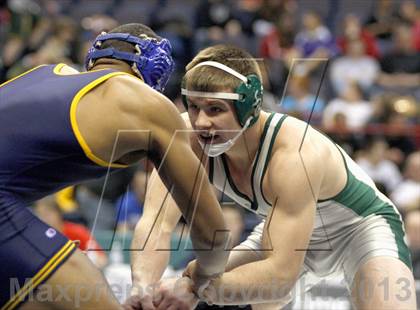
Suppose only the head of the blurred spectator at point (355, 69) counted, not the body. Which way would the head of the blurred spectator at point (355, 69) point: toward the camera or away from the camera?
toward the camera

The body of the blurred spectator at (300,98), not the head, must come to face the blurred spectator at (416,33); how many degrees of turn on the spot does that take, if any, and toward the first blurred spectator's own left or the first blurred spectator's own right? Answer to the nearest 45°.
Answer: approximately 135° to the first blurred spectator's own left

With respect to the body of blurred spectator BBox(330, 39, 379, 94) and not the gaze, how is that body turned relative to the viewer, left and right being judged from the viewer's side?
facing the viewer

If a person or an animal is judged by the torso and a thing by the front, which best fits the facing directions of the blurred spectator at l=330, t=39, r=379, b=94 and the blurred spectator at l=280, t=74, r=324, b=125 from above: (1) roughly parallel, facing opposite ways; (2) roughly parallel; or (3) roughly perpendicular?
roughly parallel

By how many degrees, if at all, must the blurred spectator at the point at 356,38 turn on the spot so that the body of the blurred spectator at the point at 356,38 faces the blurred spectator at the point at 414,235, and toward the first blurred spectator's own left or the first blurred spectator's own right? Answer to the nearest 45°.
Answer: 0° — they already face them

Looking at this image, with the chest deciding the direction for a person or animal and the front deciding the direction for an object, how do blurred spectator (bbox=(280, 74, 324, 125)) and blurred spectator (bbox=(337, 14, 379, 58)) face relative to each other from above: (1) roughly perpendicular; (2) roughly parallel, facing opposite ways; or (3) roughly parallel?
roughly parallel

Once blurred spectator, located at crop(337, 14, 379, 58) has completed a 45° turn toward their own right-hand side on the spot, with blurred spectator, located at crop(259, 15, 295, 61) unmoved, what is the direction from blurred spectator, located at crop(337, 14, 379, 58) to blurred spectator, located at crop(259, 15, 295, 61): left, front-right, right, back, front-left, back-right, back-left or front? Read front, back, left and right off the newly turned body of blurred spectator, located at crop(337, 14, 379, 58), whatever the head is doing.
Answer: front-right

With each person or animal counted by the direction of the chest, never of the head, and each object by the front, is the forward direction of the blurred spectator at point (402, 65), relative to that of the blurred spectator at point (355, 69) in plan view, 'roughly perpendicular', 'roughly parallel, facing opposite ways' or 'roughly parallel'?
roughly parallel

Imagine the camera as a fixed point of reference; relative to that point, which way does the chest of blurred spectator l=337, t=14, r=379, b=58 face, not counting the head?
toward the camera

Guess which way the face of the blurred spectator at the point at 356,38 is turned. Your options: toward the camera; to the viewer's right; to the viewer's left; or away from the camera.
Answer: toward the camera

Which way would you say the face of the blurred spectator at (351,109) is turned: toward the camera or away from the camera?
toward the camera

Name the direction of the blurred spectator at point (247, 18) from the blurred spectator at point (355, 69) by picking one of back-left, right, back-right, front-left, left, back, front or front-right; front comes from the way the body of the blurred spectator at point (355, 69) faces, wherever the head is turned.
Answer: back-right

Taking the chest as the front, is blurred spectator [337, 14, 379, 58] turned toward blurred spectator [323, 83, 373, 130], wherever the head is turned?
yes

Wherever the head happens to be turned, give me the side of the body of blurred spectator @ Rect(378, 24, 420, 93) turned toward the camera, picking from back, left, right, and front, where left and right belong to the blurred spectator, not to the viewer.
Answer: front
